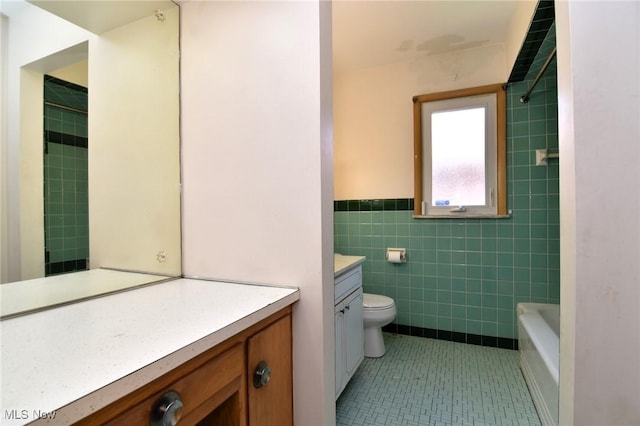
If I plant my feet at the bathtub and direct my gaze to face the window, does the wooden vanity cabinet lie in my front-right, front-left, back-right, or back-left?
back-left

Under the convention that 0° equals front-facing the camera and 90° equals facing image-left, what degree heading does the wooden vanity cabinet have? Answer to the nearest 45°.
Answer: approximately 315°

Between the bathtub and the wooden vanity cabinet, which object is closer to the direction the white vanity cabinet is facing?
the bathtub

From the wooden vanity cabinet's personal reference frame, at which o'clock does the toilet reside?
The toilet is roughly at 9 o'clock from the wooden vanity cabinet.

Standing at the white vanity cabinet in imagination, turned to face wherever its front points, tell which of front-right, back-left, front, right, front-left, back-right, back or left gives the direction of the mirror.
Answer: back-right

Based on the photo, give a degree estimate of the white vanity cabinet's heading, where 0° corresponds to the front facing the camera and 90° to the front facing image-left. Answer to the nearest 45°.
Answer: approximately 270°

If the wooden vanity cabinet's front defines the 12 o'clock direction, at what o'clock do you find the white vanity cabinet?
The white vanity cabinet is roughly at 9 o'clock from the wooden vanity cabinet.
